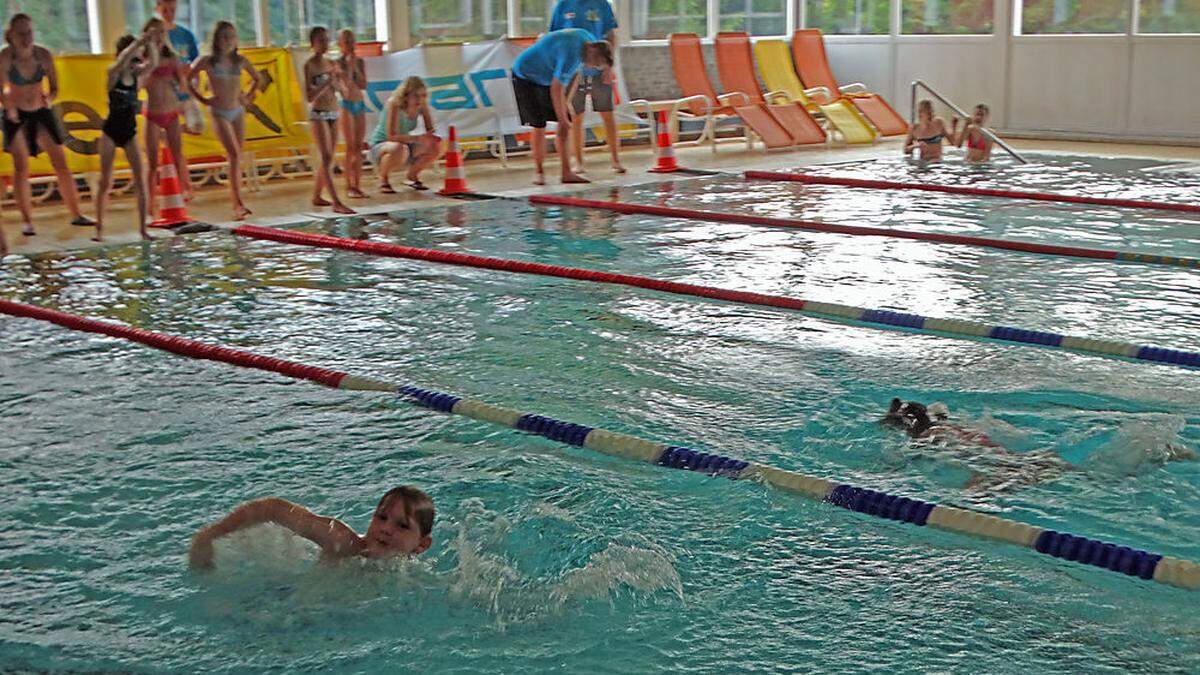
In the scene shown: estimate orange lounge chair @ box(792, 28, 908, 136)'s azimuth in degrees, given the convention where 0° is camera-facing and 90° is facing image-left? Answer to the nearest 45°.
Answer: approximately 315°

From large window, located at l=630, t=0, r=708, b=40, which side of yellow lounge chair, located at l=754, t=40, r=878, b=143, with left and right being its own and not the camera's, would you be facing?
back

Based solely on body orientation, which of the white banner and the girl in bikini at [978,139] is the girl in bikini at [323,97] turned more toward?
the girl in bikini

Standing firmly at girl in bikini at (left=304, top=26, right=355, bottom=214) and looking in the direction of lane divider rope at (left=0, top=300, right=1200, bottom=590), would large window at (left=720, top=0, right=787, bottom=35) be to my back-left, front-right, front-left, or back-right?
back-left

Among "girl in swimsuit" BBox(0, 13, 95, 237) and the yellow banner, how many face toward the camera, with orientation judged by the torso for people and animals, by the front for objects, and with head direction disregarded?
2

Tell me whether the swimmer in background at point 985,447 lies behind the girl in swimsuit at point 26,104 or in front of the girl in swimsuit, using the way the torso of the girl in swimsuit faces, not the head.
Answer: in front

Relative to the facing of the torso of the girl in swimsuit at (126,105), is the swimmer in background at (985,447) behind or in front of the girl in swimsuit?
in front
